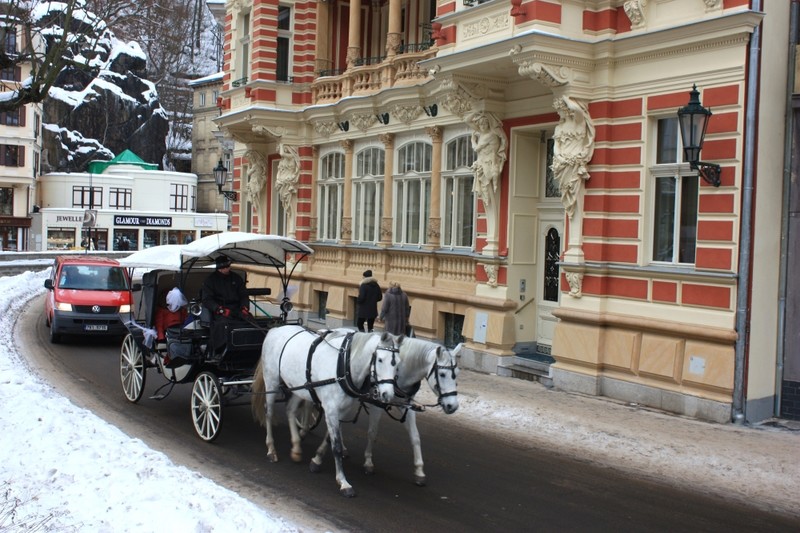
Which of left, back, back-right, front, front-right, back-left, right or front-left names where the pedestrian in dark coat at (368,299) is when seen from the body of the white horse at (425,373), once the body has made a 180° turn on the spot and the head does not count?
front-right

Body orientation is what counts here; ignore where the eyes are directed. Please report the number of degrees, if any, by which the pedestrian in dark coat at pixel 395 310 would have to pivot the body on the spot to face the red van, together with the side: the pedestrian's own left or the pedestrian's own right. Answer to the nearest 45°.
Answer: approximately 90° to the pedestrian's own left

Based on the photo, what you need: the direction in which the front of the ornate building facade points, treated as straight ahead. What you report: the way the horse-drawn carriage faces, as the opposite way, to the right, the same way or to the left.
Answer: to the left

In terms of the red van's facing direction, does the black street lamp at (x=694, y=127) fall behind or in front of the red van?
in front

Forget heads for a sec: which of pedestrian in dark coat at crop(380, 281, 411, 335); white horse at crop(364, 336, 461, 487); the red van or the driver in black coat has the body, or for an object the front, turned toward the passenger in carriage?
the red van

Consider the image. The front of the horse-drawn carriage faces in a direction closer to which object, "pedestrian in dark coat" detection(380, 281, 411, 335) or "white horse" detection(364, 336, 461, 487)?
the white horse

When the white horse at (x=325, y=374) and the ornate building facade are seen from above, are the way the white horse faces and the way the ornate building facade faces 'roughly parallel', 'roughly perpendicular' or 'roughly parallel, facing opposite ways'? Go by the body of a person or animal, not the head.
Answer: roughly perpendicular

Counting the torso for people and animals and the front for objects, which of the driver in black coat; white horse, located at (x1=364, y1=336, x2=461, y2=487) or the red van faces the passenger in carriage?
the red van

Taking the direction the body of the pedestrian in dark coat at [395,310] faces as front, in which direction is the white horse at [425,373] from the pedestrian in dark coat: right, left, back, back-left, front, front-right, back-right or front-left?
back

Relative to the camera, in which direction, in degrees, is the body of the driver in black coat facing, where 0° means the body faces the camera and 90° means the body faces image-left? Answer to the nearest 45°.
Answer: approximately 315°

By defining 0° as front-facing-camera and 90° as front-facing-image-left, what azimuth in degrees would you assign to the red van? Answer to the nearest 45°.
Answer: approximately 0°

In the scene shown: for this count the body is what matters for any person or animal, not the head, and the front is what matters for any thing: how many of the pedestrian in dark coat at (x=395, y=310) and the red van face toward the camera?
1

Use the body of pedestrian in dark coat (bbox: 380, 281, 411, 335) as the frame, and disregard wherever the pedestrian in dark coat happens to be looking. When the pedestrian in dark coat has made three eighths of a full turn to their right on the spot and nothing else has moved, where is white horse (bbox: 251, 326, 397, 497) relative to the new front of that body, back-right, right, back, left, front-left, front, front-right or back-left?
front-right

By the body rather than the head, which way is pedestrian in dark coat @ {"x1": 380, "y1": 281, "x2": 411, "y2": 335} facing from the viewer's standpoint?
away from the camera

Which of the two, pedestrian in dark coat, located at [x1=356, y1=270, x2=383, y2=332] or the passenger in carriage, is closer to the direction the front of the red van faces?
the passenger in carriage
